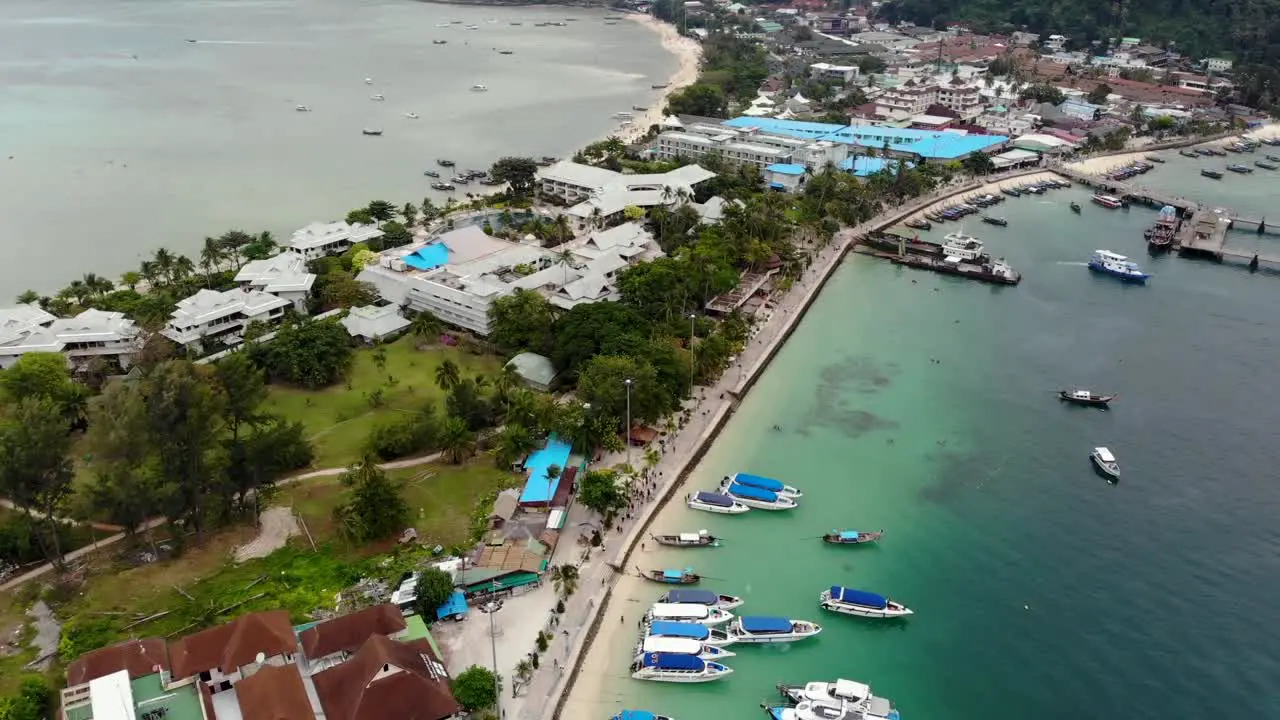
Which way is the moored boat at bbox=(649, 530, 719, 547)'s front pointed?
to the viewer's left

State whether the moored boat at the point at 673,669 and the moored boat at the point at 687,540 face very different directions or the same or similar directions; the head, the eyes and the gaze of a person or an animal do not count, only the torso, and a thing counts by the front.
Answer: very different directions

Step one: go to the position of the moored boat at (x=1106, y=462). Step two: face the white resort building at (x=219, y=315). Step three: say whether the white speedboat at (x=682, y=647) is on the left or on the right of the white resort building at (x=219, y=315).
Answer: left

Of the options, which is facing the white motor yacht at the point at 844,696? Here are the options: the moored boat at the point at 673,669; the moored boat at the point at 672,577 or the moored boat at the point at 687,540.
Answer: the moored boat at the point at 673,669

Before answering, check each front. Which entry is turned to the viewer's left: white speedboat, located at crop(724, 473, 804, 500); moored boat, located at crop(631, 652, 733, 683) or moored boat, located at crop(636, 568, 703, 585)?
moored boat, located at crop(636, 568, 703, 585)

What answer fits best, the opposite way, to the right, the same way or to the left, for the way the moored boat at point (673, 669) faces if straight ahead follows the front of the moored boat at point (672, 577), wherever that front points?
the opposite way

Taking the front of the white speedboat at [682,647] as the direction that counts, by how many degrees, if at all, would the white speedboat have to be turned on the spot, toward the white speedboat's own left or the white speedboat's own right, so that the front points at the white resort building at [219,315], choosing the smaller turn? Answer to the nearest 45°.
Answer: approximately 135° to the white speedboat's own left

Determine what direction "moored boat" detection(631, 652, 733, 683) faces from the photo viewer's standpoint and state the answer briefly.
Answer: facing to the right of the viewer

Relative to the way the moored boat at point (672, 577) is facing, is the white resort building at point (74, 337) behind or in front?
in front

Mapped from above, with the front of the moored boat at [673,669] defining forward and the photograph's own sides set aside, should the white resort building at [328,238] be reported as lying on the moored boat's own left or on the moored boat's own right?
on the moored boat's own left

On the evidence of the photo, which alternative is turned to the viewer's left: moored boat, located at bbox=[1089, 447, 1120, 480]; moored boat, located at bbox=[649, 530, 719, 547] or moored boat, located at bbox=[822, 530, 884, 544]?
moored boat, located at bbox=[649, 530, 719, 547]

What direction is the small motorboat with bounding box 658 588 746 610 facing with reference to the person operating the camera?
facing to the right of the viewer

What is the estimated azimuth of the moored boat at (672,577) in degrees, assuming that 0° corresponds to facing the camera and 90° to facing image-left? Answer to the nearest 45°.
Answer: approximately 90°

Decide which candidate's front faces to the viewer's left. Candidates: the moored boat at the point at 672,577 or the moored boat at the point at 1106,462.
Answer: the moored boat at the point at 672,577

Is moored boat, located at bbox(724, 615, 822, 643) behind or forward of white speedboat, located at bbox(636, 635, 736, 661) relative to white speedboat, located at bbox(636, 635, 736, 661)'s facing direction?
forward

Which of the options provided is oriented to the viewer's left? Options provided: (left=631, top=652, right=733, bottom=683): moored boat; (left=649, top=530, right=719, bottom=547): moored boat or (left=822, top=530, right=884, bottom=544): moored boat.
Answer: (left=649, top=530, right=719, bottom=547): moored boat

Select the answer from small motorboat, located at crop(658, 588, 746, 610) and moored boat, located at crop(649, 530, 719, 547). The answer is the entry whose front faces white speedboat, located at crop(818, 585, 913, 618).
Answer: the small motorboat

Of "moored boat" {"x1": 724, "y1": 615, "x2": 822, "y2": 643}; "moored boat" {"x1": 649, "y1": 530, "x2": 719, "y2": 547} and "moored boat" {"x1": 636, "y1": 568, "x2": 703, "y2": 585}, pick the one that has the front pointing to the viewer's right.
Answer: "moored boat" {"x1": 724, "y1": 615, "x2": 822, "y2": 643}
